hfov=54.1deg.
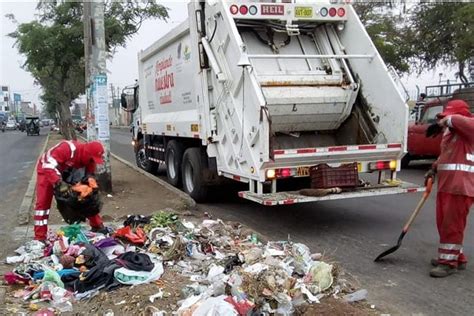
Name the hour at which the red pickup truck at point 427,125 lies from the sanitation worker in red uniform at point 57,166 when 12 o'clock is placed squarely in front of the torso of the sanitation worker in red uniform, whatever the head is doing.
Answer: The red pickup truck is roughly at 11 o'clock from the sanitation worker in red uniform.

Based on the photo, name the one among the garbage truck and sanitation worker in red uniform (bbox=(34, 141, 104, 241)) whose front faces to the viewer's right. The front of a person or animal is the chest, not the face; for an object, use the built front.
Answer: the sanitation worker in red uniform

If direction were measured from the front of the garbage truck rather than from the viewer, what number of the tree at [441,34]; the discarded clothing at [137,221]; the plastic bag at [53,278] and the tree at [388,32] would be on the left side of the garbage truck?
2

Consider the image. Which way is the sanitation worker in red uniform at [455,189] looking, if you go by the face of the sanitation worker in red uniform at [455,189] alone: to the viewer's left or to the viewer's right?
to the viewer's left

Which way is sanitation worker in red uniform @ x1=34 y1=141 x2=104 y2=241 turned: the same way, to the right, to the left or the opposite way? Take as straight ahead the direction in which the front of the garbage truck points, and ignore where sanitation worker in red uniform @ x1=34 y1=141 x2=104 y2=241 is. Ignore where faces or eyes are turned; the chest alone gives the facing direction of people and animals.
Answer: to the right

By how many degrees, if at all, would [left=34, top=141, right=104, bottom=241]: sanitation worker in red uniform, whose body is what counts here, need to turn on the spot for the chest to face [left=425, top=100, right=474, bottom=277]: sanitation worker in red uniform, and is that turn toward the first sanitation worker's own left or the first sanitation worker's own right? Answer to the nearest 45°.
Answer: approximately 45° to the first sanitation worker's own right

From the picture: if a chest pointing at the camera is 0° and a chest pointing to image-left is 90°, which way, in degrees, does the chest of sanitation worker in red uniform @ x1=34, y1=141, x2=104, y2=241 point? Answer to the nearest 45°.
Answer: approximately 270°

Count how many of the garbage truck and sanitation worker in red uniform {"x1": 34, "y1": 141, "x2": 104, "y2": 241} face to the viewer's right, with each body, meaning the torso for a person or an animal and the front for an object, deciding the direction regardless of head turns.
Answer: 1

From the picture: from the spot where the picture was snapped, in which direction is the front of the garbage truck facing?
facing away from the viewer and to the left of the viewer

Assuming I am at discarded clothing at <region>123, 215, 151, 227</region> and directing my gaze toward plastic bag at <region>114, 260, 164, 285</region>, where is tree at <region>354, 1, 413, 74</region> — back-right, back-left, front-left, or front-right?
back-left

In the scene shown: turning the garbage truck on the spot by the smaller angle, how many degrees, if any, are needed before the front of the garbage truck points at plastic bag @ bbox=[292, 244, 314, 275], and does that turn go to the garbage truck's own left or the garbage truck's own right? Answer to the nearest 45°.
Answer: approximately 135° to the garbage truck's own left
